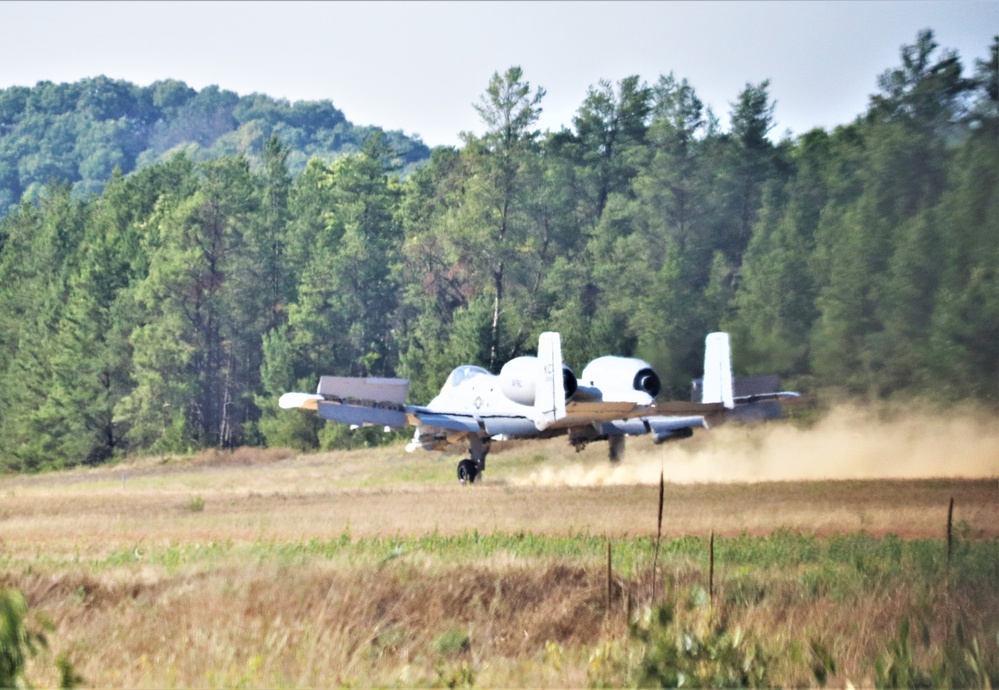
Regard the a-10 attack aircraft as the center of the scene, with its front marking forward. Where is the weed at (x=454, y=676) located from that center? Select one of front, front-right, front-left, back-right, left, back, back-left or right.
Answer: back-left

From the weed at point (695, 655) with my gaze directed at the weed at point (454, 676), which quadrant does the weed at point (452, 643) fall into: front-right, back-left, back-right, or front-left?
front-right

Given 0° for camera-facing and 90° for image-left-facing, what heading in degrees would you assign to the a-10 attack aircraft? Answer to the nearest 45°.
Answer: approximately 135°

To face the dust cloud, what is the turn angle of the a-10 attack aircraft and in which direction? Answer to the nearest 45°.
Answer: approximately 135° to its right

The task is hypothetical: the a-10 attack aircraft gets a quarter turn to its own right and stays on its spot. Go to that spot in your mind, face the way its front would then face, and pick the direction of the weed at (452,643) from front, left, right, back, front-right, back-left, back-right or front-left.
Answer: back-right

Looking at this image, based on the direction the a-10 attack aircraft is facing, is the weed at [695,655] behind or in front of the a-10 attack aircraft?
behind
